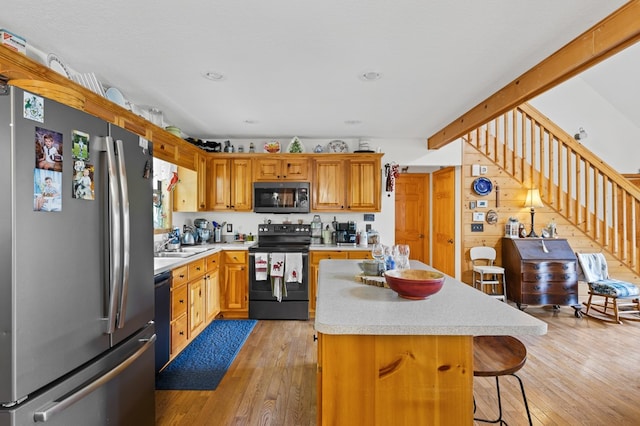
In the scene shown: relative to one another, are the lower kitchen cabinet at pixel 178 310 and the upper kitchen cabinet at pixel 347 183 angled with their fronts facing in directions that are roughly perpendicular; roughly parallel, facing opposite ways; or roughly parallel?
roughly perpendicular

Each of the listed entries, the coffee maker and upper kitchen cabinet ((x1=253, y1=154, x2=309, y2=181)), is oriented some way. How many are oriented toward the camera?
2

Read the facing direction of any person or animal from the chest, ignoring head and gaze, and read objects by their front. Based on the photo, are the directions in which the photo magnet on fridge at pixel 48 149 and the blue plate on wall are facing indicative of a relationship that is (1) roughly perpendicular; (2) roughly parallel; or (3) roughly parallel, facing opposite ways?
roughly perpendicular

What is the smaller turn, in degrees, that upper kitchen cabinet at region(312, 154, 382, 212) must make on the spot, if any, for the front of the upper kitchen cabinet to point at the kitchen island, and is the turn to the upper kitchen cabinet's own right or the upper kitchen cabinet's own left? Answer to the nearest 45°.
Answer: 0° — it already faces it

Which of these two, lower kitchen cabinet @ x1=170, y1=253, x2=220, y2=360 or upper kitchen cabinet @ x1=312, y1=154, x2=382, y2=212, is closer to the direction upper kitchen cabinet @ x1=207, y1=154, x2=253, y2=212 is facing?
the lower kitchen cabinet

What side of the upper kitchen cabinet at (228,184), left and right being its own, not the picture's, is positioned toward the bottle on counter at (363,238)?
left

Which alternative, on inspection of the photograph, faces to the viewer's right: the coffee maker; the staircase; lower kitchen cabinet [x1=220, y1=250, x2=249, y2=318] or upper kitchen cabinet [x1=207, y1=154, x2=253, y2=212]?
the staircase

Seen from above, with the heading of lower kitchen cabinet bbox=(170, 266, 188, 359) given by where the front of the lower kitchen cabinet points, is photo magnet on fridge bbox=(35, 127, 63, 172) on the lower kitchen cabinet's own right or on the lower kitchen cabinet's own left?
on the lower kitchen cabinet's own right

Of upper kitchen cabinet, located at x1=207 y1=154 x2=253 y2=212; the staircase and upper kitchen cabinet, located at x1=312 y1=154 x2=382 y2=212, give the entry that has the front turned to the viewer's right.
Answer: the staircase

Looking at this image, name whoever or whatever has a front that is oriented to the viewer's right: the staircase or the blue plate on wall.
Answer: the staircase

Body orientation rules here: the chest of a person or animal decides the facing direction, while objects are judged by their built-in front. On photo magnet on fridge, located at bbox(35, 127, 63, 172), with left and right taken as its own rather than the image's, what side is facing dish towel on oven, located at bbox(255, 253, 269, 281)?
left

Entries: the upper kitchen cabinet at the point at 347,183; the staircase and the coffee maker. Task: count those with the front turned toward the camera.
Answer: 2

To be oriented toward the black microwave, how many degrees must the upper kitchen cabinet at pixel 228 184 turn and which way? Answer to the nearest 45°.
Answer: approximately 90° to its left

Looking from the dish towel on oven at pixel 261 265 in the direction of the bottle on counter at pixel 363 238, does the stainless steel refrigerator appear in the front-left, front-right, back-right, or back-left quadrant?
back-right
